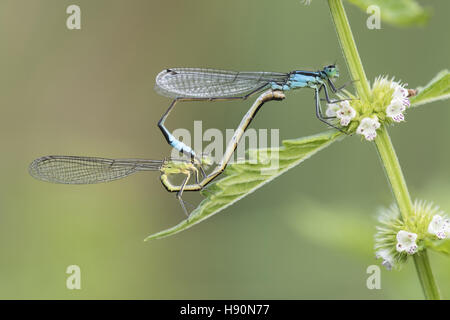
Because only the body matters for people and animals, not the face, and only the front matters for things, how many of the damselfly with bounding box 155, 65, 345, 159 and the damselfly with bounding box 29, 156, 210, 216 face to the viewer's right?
2

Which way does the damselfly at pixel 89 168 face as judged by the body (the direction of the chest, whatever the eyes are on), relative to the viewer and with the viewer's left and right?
facing to the right of the viewer

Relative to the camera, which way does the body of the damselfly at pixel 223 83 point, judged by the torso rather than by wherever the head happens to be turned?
to the viewer's right

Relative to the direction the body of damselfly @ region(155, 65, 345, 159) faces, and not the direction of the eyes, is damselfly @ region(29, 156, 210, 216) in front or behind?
behind
